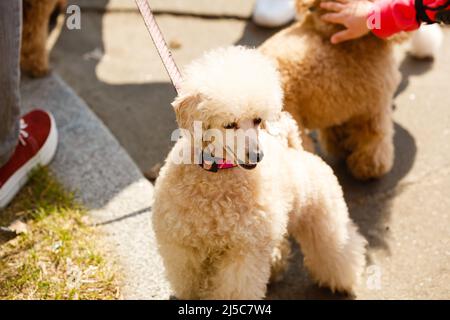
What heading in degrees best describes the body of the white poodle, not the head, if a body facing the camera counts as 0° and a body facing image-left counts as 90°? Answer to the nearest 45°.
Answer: approximately 45°
